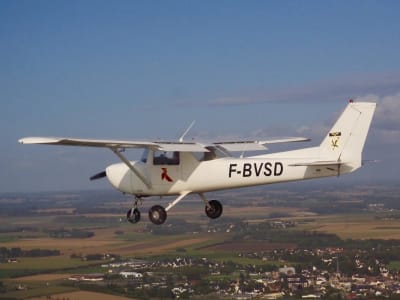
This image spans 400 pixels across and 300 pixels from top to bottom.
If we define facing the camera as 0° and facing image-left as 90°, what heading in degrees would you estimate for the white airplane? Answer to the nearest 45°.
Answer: approximately 135°
